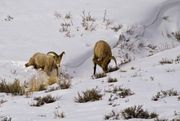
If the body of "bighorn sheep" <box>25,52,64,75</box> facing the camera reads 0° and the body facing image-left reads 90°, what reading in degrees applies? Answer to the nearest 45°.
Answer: approximately 315°

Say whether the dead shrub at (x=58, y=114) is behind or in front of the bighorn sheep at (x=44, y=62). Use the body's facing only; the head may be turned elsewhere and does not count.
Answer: in front

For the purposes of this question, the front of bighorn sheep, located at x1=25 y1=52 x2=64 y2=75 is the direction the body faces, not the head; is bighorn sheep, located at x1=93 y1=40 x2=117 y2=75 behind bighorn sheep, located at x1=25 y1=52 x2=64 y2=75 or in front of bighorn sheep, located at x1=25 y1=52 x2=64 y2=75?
in front

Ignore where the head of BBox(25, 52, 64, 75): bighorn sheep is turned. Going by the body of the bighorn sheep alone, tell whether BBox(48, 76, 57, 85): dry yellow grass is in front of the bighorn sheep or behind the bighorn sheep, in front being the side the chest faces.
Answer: in front

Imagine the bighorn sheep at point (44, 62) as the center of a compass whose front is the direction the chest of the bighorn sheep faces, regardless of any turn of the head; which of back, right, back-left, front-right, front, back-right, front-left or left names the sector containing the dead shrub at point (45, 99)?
front-right
